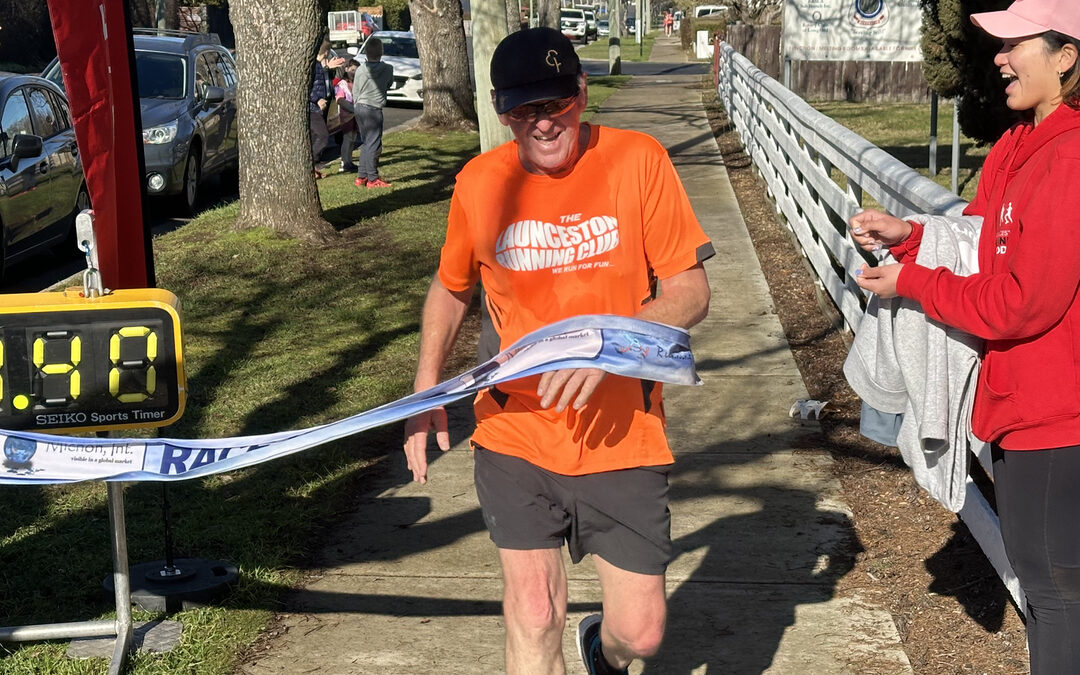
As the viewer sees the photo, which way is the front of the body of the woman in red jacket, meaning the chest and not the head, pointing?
to the viewer's left

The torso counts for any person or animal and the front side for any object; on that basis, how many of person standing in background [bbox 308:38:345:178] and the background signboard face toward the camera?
1

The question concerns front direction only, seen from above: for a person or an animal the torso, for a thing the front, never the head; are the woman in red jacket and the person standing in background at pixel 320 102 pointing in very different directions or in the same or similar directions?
very different directions

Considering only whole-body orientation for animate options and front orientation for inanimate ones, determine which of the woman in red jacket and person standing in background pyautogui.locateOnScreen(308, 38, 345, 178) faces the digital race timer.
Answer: the woman in red jacket

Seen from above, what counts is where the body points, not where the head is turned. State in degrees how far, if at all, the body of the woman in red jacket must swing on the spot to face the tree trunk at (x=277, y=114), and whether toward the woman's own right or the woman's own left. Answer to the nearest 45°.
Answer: approximately 45° to the woman's own right

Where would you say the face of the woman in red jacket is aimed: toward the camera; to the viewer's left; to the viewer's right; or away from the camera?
to the viewer's left

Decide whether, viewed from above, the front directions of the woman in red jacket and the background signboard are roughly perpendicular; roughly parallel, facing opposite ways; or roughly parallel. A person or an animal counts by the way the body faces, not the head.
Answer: roughly perpendicular

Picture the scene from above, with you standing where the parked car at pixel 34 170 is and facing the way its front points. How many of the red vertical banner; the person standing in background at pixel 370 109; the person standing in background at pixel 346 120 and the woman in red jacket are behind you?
2

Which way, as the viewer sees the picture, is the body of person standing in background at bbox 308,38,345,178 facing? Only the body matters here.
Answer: to the viewer's right

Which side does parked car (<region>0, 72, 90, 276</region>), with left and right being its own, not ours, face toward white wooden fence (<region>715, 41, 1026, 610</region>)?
left

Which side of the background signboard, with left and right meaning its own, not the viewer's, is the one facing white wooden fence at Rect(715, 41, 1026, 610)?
front

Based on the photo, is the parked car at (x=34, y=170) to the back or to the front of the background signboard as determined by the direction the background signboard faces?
to the front

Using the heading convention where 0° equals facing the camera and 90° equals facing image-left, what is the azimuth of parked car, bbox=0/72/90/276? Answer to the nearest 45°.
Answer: approximately 45°

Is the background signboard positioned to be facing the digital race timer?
yes
